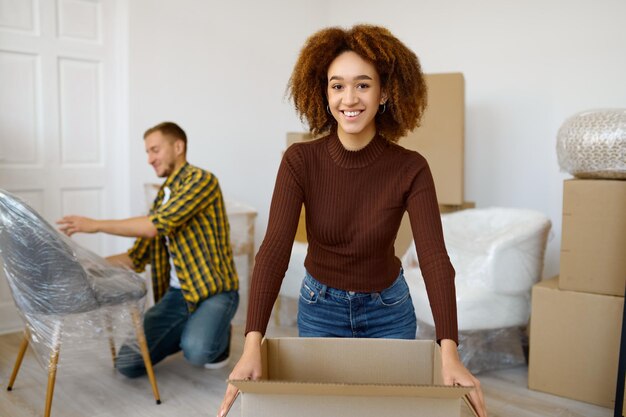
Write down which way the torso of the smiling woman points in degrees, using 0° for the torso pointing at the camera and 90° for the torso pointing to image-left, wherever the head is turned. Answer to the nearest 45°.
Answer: approximately 0°

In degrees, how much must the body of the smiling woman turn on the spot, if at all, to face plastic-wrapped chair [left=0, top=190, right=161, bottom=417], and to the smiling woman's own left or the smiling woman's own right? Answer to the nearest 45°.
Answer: approximately 135° to the smiling woman's own right

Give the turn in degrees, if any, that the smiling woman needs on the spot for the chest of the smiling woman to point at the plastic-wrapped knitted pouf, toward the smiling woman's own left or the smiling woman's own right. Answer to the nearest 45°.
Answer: approximately 135° to the smiling woman's own left

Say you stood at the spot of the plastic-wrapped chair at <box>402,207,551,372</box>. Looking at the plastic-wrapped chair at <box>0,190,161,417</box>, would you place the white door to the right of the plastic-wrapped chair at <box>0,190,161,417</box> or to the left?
right

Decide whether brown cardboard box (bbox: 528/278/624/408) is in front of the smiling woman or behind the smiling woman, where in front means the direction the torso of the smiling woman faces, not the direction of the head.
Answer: behind
